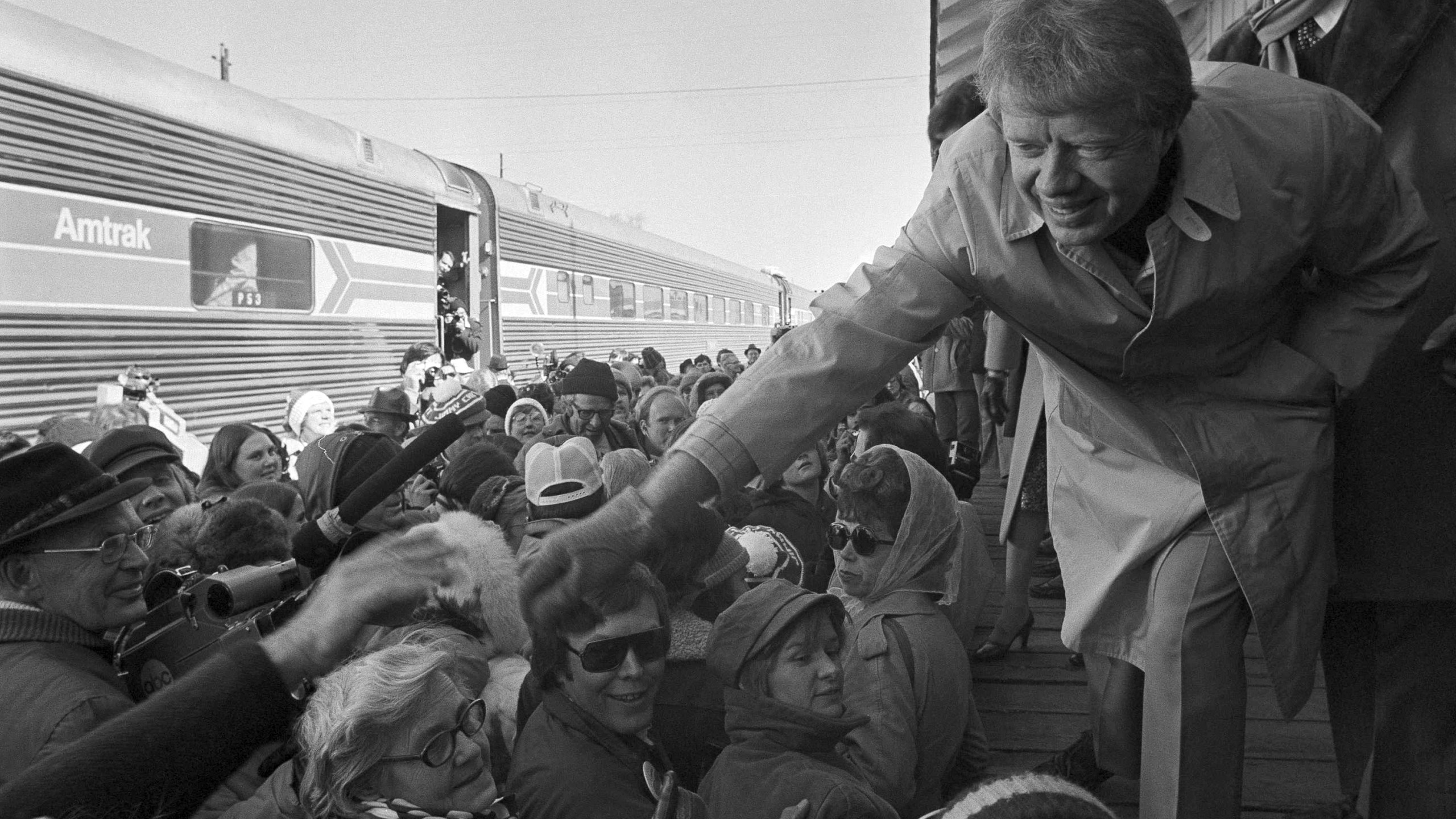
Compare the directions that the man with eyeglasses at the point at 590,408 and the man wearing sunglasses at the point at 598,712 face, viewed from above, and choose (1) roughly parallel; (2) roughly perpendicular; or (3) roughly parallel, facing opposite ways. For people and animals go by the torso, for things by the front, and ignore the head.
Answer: roughly parallel

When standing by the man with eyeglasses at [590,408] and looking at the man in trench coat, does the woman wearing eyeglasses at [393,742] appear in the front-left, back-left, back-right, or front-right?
front-right

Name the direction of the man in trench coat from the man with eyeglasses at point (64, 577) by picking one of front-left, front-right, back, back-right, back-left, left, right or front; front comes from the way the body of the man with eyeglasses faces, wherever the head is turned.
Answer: front-right

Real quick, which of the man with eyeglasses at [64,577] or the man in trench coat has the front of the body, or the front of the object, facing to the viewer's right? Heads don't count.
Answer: the man with eyeglasses

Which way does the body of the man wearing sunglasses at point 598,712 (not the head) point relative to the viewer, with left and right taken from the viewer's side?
facing the viewer and to the right of the viewer

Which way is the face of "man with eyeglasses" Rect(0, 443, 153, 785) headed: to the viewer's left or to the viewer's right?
to the viewer's right

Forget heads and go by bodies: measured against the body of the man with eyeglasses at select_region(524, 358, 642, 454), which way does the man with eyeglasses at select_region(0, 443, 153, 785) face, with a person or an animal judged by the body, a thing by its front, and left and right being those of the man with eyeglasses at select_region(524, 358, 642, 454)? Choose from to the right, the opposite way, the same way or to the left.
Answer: to the left

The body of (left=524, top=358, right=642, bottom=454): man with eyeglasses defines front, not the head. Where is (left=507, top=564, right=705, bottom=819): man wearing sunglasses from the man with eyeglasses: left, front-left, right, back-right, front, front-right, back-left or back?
front-right

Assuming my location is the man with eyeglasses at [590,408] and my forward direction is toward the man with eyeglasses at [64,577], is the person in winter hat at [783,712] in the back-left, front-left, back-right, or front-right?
front-left

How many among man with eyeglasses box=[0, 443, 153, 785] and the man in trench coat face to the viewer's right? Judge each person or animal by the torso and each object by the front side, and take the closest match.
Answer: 1

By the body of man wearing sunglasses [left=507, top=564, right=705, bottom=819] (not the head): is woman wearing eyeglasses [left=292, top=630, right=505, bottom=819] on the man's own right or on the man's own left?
on the man's own right

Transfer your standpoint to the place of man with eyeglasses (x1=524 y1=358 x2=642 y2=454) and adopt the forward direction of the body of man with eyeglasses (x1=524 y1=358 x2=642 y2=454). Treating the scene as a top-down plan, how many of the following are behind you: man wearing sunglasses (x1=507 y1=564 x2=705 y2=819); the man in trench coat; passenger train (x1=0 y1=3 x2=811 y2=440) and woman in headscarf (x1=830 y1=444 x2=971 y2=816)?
1

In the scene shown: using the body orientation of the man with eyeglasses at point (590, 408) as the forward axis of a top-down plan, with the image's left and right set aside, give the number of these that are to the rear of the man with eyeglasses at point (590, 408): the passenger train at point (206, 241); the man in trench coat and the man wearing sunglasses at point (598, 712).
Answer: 1

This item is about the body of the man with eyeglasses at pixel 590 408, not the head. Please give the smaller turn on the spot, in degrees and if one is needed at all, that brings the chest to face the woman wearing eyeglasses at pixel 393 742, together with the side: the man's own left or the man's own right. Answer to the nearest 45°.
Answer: approximately 45° to the man's own right

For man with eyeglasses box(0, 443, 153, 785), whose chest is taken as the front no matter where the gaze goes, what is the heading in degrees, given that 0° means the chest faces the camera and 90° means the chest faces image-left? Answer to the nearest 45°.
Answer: approximately 270°

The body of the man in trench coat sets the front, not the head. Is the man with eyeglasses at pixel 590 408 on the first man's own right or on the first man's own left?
on the first man's own right

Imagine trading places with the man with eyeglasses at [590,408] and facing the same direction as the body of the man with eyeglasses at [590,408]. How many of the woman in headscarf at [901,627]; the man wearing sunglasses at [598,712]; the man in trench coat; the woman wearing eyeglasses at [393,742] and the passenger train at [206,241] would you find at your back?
1

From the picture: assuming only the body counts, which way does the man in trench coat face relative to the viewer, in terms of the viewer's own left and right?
facing the viewer and to the left of the viewer

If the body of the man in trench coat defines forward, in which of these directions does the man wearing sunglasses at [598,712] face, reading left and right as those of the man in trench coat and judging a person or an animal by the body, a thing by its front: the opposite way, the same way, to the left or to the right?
to the left

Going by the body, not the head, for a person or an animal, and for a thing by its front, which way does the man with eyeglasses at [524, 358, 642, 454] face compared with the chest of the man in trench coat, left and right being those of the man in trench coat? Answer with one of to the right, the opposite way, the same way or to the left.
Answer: to the left
